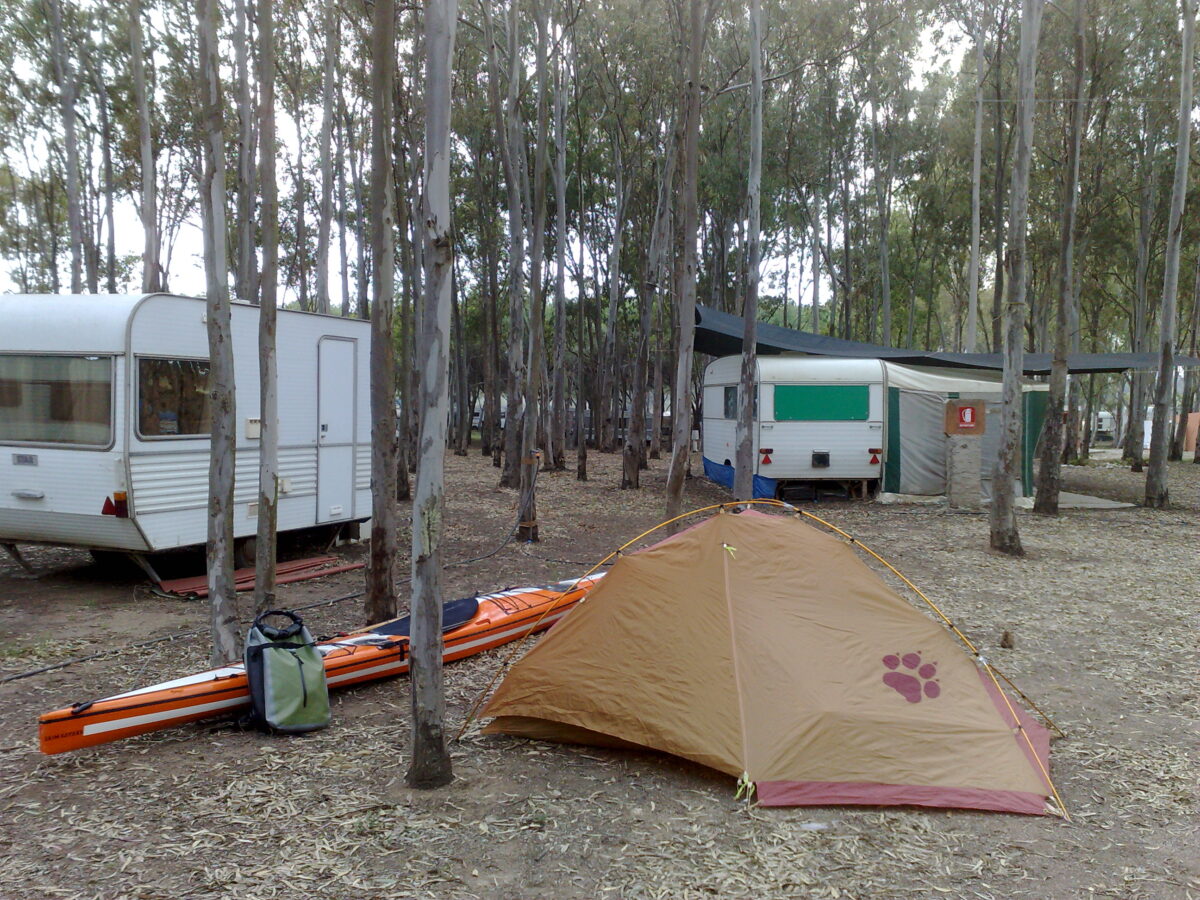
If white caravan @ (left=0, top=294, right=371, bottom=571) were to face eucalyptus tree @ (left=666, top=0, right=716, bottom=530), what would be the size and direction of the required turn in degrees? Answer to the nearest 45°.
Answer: approximately 45° to its right

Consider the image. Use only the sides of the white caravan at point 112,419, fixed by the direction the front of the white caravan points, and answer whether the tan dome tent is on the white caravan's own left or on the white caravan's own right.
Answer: on the white caravan's own right

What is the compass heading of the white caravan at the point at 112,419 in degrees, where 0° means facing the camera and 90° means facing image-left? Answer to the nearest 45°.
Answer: approximately 225°

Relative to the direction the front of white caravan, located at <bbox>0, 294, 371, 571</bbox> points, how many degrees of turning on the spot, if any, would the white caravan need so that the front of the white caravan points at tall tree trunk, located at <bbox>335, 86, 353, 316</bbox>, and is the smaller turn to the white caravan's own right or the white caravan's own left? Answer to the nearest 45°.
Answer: approximately 45° to the white caravan's own left

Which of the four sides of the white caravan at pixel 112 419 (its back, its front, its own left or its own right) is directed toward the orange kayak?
right

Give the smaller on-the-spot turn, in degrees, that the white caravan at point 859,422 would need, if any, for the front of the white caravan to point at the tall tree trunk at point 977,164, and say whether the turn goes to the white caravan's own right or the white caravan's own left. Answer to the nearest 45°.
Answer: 0° — it already faces it

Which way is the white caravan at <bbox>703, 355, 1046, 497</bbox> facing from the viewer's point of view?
away from the camera

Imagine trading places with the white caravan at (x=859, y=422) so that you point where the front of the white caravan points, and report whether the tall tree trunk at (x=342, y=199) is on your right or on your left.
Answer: on your left
